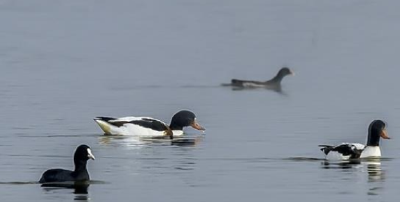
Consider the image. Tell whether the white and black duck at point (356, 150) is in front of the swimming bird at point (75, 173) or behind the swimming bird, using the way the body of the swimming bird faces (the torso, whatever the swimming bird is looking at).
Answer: in front

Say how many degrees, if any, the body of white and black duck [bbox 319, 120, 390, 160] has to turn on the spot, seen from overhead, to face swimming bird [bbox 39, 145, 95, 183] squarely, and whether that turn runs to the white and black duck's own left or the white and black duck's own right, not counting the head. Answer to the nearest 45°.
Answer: approximately 135° to the white and black duck's own right

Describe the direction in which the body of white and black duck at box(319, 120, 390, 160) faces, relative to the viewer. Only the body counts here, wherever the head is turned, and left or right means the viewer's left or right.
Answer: facing to the right of the viewer

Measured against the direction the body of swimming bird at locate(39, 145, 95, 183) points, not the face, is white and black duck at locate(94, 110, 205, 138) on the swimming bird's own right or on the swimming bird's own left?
on the swimming bird's own left

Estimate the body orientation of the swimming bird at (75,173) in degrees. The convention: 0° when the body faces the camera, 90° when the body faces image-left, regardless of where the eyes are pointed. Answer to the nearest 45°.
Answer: approximately 270°

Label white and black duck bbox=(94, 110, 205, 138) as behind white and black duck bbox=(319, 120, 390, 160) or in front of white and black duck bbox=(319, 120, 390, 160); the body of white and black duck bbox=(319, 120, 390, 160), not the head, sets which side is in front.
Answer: behind

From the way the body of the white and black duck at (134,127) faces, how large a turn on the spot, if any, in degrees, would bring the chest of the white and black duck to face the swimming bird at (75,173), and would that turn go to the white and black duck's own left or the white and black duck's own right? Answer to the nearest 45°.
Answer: approximately 90° to the white and black duck's own right

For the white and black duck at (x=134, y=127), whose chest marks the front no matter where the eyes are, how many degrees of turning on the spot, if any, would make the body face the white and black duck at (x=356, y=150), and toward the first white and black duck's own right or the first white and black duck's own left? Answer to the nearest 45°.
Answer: approximately 45° to the first white and black duck's own right

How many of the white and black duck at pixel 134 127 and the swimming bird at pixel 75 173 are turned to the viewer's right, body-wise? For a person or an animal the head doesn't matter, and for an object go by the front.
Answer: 2

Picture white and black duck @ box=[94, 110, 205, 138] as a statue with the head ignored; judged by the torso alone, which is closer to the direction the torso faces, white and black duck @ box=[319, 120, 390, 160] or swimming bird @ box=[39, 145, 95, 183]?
the white and black duck

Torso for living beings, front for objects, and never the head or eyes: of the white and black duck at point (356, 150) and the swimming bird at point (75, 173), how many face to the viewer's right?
2

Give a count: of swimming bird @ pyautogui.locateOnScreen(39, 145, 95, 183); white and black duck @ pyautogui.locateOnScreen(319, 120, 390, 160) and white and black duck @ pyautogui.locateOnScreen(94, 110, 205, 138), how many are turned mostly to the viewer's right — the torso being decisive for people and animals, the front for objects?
3

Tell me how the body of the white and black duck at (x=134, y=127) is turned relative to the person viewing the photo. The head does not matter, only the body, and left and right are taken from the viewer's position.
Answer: facing to the right of the viewer
